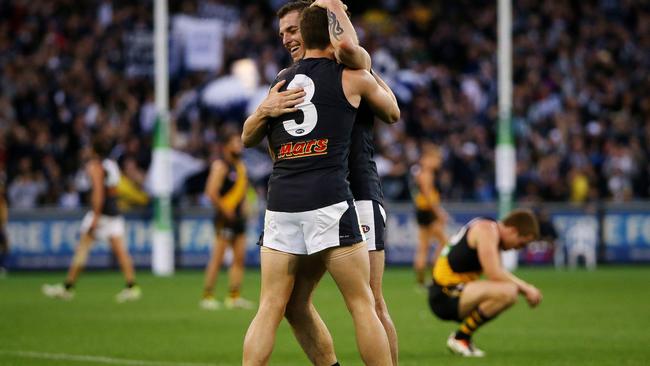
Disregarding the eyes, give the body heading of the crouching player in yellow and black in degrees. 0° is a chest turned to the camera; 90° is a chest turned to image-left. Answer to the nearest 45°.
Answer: approximately 270°

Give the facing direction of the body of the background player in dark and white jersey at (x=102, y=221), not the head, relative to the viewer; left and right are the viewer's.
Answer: facing to the left of the viewer

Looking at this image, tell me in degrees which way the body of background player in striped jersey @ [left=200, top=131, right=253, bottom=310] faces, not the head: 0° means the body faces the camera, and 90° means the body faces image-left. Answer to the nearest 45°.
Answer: approximately 315°

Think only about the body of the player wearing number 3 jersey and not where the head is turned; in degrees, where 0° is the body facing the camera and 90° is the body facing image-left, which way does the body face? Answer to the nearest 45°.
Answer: approximately 180°

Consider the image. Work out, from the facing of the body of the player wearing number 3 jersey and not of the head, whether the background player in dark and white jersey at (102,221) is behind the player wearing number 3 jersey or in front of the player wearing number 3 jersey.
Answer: in front
